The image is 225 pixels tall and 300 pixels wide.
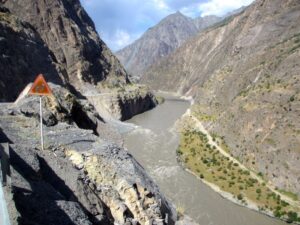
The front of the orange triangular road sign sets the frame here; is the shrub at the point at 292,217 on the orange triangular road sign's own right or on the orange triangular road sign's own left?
on the orange triangular road sign's own left

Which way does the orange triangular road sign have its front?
toward the camera
